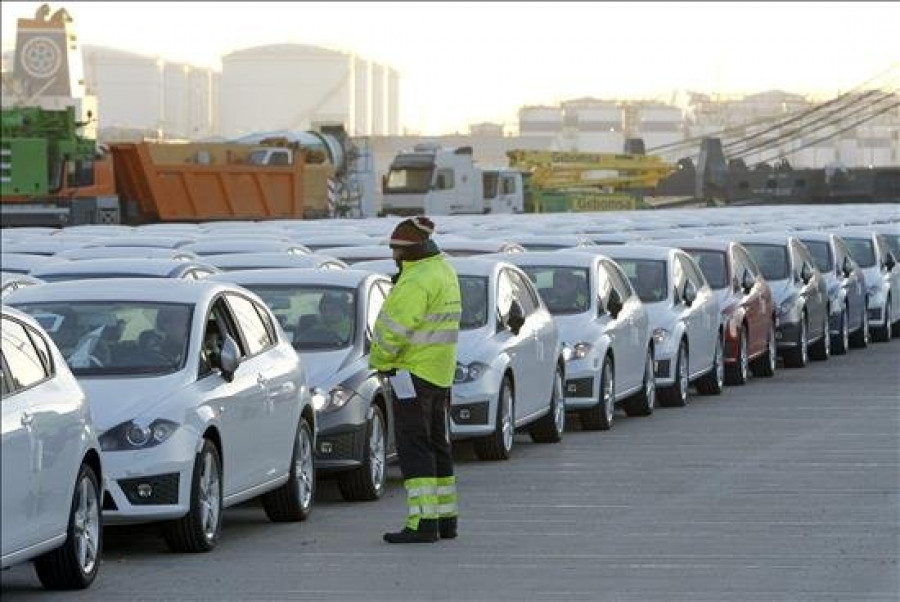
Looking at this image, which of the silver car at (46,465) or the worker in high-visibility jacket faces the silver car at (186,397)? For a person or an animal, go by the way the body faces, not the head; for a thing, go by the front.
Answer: the worker in high-visibility jacket

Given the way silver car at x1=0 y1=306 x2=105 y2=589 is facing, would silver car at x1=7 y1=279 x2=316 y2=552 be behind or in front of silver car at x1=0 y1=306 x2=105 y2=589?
behind

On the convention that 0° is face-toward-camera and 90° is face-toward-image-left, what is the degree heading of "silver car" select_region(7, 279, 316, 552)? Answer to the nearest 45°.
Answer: approximately 45°

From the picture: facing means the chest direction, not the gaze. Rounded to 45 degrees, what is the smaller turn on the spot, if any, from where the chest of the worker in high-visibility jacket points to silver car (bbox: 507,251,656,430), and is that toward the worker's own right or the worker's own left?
approximately 90° to the worker's own right

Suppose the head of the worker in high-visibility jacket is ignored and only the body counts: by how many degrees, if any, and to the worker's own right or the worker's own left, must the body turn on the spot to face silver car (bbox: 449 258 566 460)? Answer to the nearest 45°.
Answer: approximately 90° to the worker's own right

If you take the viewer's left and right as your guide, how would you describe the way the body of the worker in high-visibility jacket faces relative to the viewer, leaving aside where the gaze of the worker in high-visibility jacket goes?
facing to the left of the viewer
